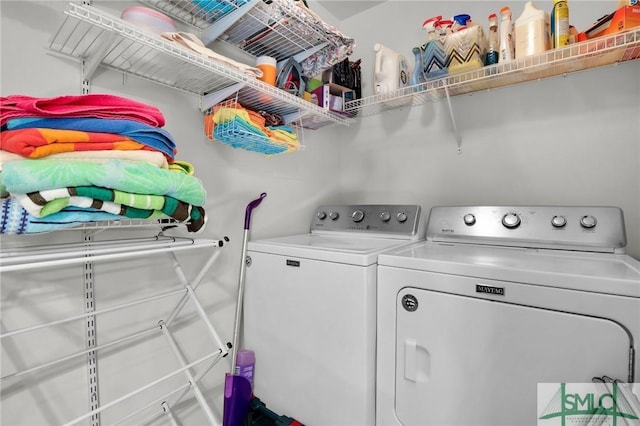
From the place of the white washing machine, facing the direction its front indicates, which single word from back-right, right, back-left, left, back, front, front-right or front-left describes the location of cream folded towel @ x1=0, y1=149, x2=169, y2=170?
front

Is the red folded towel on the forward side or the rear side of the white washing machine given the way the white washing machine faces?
on the forward side

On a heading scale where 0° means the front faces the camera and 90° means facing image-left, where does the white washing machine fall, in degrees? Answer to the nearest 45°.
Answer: approximately 45°

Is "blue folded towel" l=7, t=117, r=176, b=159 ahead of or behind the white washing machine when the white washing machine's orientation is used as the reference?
ahead

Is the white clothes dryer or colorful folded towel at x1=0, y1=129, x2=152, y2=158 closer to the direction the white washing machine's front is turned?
the colorful folded towel
